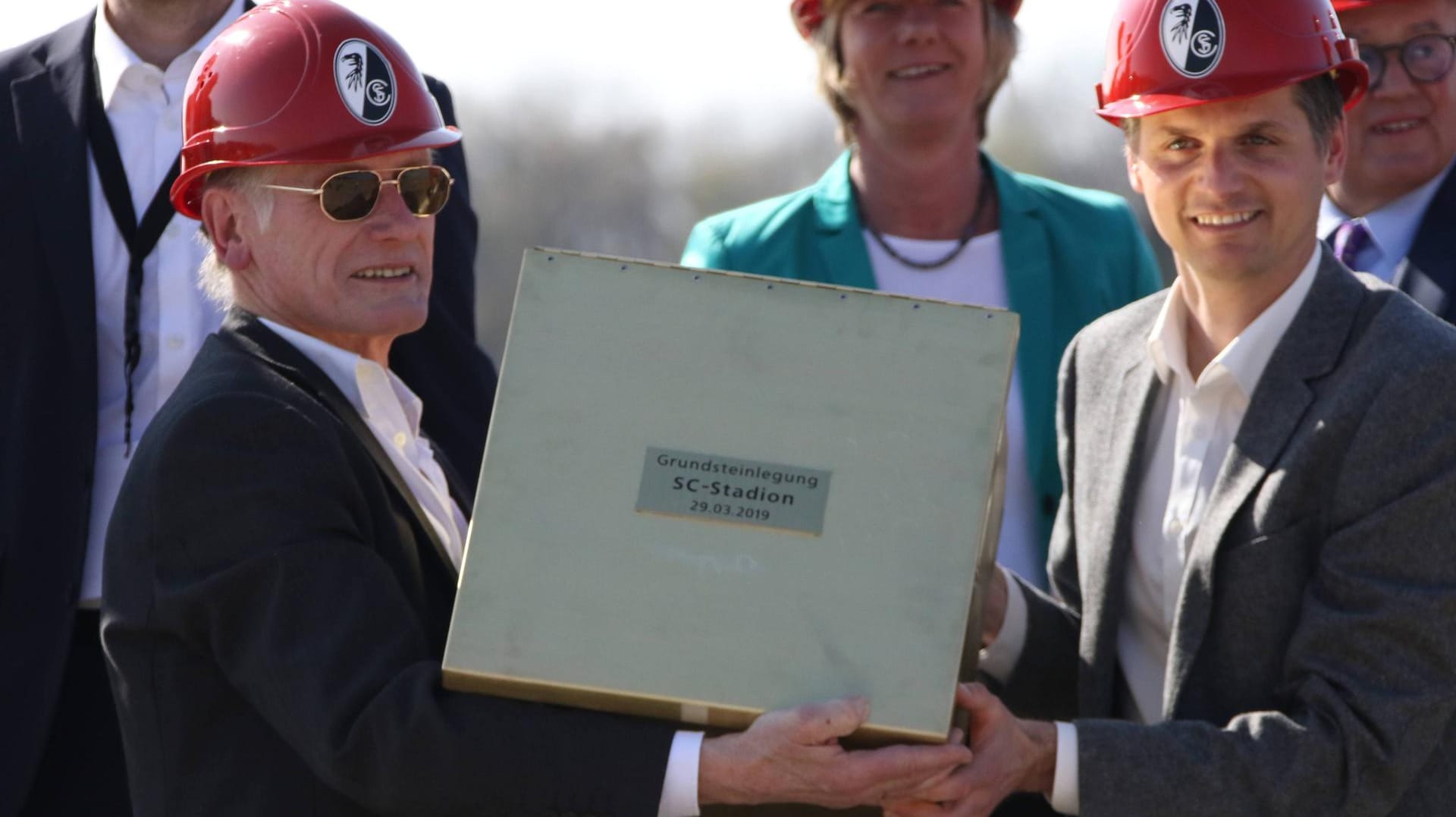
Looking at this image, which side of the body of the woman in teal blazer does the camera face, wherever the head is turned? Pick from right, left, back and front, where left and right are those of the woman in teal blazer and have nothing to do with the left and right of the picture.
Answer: front

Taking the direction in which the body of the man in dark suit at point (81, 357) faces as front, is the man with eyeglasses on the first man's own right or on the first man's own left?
on the first man's own left

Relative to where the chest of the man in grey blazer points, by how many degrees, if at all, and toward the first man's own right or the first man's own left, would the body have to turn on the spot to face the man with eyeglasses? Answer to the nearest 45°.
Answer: approximately 135° to the first man's own right

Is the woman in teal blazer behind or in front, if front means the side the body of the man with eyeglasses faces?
in front

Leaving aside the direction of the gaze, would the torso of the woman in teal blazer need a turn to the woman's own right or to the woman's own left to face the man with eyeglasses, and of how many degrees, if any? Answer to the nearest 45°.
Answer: approximately 90° to the woman's own left

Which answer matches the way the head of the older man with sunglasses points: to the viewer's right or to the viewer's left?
to the viewer's right

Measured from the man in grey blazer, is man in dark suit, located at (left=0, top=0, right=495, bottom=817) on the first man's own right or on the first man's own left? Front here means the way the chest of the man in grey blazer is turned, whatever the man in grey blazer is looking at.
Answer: on the first man's own right

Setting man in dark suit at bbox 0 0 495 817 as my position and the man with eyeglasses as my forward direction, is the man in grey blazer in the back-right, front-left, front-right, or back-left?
front-right

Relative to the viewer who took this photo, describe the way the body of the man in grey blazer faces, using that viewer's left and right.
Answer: facing the viewer and to the left of the viewer

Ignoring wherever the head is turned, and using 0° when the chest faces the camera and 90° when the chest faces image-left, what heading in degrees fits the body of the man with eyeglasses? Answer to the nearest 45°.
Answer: approximately 45°

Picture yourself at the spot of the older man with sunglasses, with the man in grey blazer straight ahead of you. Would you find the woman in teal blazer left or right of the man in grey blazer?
left

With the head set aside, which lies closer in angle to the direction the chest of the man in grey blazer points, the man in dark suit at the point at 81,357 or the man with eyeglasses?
the man in dark suit

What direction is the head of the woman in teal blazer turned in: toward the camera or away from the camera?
toward the camera

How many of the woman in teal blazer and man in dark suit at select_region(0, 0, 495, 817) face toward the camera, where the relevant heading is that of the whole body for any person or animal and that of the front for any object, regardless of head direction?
2

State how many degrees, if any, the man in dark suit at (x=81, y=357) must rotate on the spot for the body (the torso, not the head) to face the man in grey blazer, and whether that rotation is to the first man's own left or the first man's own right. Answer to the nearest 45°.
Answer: approximately 45° to the first man's own left

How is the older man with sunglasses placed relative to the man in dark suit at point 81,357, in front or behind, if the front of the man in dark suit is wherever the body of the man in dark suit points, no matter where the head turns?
in front

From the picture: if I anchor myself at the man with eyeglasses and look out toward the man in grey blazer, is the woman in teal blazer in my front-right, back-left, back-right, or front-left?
front-right

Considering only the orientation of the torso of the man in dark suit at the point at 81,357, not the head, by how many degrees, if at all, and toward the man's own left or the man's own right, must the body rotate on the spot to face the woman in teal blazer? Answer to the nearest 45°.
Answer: approximately 90° to the man's own left
